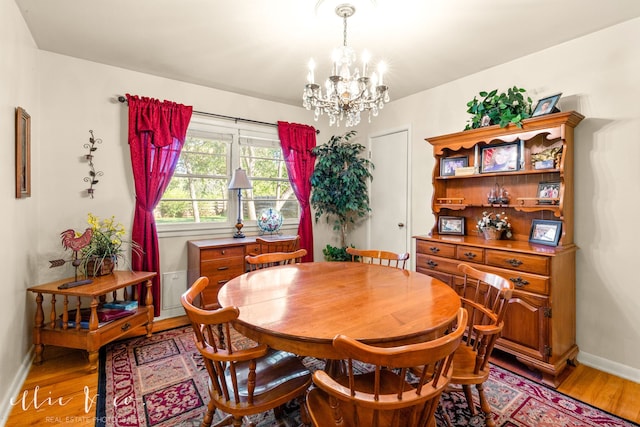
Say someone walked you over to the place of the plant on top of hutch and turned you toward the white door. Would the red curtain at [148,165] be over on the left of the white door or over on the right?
left

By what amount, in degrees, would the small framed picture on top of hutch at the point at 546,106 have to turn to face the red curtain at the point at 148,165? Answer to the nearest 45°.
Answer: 0° — it already faces it

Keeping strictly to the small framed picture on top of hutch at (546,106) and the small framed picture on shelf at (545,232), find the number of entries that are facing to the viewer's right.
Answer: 0

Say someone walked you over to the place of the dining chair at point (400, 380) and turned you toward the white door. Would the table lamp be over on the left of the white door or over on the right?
left

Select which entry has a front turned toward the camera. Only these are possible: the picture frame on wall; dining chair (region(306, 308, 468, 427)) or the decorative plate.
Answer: the decorative plate

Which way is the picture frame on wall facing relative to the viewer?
to the viewer's right

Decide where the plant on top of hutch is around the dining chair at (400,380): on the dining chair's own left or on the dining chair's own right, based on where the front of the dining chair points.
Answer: on the dining chair's own right

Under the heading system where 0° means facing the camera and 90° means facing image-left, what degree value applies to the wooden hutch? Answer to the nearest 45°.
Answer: approximately 45°
